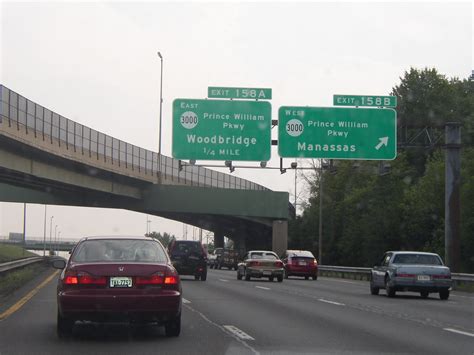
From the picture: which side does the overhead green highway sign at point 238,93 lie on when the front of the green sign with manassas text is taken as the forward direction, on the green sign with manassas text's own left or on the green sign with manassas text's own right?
on the green sign with manassas text's own right

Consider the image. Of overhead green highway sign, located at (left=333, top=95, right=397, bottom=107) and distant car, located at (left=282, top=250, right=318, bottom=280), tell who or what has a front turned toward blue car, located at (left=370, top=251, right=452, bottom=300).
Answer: the overhead green highway sign

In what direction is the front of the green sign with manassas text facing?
toward the camera

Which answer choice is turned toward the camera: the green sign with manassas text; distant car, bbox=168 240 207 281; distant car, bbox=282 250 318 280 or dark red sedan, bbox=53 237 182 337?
the green sign with manassas text

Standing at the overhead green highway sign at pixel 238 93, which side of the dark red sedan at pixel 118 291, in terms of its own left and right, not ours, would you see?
front

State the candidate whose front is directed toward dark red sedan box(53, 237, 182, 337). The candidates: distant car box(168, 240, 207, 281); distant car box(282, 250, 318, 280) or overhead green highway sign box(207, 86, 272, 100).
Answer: the overhead green highway sign

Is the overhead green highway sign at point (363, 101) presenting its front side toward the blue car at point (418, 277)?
yes

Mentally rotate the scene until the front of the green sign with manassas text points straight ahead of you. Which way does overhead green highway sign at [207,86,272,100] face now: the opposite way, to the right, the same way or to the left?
the same way

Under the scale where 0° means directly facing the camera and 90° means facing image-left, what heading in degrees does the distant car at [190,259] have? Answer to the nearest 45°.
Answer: approximately 180°

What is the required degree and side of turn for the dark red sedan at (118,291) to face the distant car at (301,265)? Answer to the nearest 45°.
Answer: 0° — it already faces it

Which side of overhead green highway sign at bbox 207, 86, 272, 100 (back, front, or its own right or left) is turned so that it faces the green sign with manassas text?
left

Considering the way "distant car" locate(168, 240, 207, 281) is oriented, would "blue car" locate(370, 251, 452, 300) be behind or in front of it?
behind

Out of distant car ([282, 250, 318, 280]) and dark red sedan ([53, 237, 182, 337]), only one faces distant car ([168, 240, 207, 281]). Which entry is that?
the dark red sedan

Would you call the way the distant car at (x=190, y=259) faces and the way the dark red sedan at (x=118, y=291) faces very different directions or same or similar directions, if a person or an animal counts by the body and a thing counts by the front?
same or similar directions

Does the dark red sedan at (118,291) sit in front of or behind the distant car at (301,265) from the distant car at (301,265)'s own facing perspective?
behind

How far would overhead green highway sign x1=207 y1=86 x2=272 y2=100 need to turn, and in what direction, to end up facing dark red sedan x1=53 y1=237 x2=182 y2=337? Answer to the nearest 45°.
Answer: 0° — it already faces it

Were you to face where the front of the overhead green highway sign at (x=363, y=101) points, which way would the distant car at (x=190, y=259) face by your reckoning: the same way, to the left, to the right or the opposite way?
the opposite way

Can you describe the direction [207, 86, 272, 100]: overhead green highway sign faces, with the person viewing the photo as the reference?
facing the viewer

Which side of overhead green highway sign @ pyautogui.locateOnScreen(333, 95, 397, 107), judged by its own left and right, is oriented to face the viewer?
front
